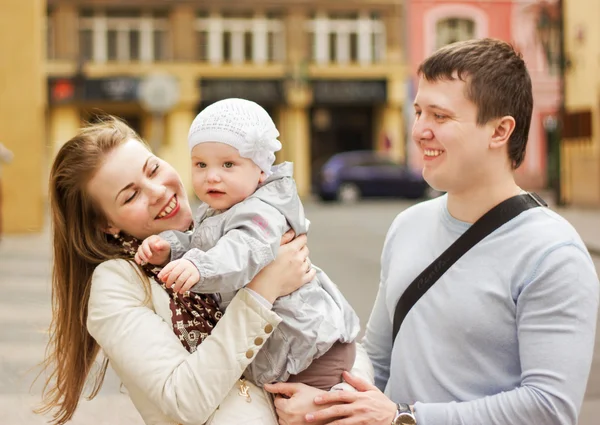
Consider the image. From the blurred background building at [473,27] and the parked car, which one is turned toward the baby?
the blurred background building

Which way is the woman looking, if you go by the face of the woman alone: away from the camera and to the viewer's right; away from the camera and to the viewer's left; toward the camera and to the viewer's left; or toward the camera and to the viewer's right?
toward the camera and to the viewer's right

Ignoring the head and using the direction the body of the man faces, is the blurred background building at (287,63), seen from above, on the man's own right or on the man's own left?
on the man's own right

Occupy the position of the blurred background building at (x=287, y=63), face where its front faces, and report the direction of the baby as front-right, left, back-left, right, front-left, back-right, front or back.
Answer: front

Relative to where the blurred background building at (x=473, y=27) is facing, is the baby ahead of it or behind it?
ahead

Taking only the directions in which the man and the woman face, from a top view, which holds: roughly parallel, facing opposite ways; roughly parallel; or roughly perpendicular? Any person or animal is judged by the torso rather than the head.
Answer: roughly perpendicular

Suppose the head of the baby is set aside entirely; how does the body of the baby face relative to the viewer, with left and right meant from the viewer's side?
facing the viewer and to the left of the viewer

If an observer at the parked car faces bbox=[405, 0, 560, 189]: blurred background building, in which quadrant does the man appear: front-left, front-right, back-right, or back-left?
back-right

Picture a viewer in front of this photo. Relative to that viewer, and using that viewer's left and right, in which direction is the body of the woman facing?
facing the viewer and to the right of the viewer

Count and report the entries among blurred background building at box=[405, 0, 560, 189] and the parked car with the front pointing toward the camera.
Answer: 1

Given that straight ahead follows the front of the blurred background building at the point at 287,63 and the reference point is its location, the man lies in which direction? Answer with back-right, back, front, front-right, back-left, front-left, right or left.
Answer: front

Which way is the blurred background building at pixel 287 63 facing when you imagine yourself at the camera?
facing the viewer

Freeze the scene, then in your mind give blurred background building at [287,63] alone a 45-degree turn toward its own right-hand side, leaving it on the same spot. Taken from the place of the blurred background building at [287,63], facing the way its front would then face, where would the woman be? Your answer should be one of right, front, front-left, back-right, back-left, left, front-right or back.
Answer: front-left

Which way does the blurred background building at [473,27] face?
toward the camera

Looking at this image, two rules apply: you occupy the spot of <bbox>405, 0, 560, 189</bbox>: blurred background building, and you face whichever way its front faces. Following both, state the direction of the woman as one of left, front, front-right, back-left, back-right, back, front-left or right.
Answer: front
